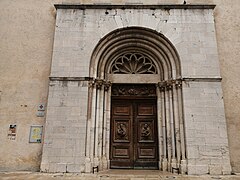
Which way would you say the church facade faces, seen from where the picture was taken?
facing the viewer
